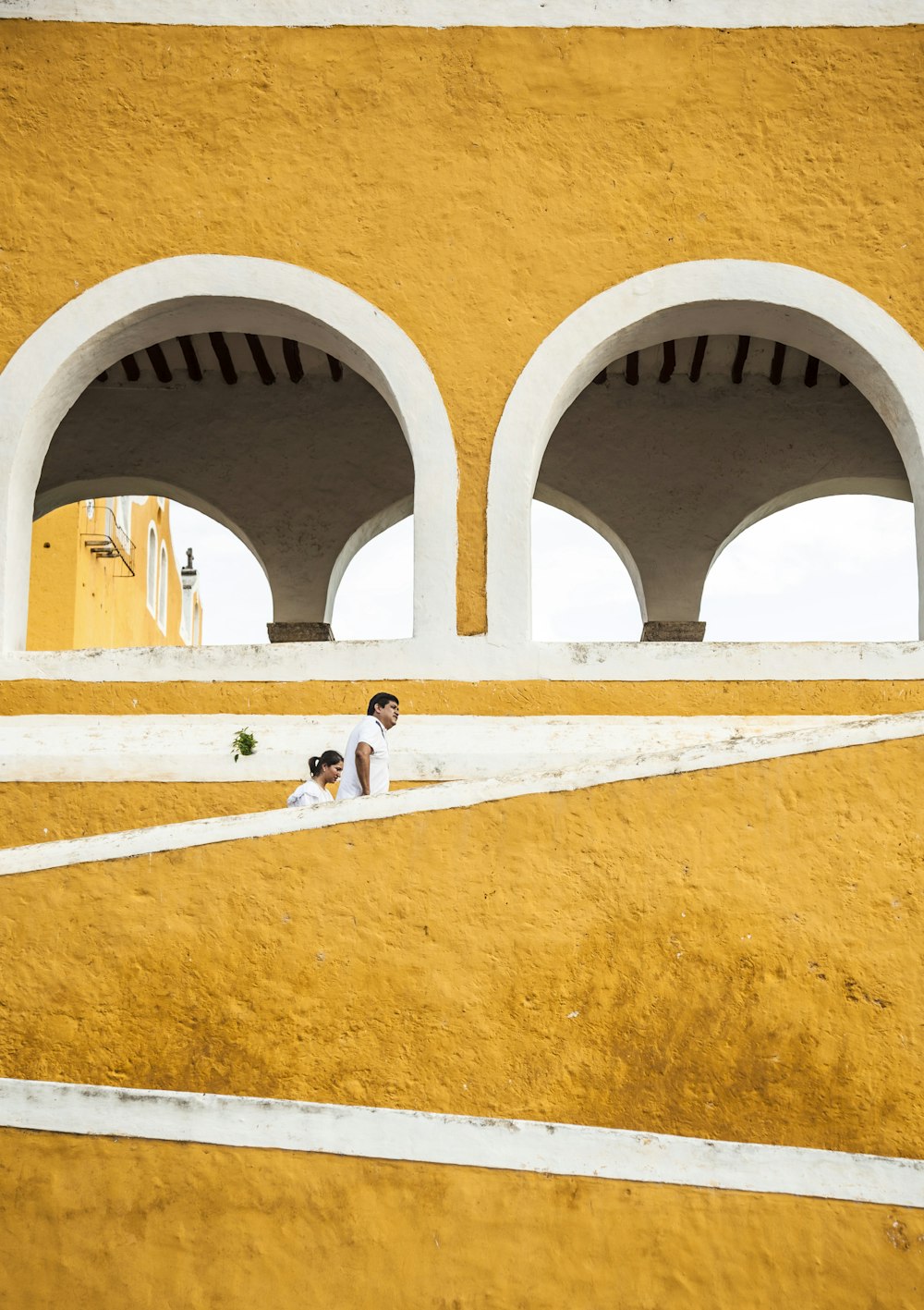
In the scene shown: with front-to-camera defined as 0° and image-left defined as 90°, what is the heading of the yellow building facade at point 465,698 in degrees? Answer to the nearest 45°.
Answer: approximately 0°

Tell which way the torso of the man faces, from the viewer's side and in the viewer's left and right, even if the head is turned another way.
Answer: facing to the right of the viewer

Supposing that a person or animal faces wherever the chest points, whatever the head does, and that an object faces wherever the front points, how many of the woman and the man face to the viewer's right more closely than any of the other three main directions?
2

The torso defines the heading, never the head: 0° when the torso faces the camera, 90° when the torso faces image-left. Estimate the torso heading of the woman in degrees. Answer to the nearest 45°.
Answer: approximately 270°

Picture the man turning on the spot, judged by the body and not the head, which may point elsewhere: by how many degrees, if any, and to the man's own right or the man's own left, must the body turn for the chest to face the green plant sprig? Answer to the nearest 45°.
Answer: approximately 135° to the man's own left

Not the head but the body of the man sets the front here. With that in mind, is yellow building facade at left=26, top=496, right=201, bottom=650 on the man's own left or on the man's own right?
on the man's own left

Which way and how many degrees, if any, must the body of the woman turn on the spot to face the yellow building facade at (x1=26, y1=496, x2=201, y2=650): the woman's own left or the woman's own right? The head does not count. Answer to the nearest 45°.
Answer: approximately 90° to the woman's own left

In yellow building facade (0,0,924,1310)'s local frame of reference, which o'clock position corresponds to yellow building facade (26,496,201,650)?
yellow building facade (26,496,201,650) is roughly at 5 o'clock from yellow building facade (0,0,924,1310).
